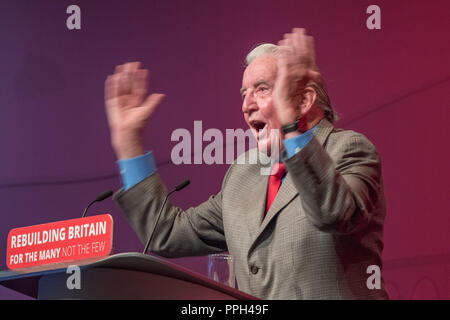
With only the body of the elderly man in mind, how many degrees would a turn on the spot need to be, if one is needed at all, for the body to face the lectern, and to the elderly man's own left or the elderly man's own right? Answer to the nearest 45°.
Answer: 0° — they already face it

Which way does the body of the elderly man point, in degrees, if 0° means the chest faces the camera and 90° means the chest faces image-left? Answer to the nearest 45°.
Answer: approximately 45°
